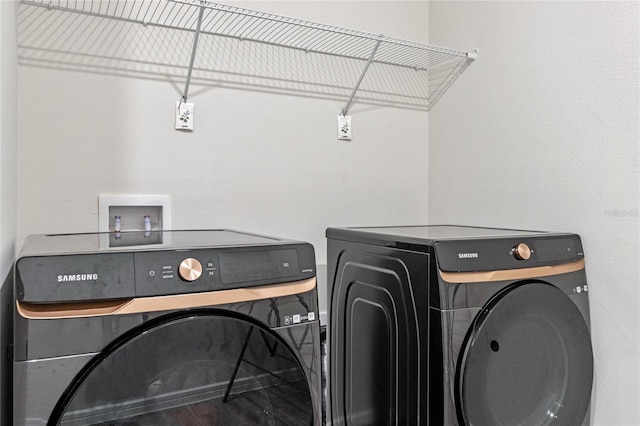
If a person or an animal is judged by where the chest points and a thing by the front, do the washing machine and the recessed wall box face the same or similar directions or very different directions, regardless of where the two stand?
same or similar directions

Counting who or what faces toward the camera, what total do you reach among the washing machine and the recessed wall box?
2

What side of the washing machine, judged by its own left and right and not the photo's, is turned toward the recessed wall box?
back

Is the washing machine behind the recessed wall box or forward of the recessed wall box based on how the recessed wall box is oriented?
forward

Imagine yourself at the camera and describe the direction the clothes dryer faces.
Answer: facing the viewer and to the right of the viewer

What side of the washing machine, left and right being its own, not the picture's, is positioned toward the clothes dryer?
left

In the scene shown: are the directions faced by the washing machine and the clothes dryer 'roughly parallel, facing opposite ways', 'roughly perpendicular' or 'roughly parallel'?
roughly parallel

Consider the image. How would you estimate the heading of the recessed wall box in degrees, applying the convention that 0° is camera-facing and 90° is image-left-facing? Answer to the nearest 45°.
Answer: approximately 0°

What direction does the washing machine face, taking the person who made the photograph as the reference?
facing the viewer

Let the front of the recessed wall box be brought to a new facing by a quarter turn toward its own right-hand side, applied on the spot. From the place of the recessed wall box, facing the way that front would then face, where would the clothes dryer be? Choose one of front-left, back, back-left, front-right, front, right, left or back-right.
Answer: back-left
